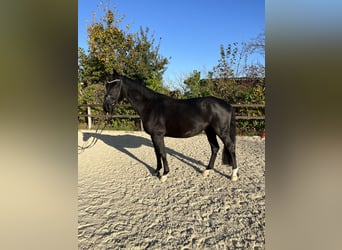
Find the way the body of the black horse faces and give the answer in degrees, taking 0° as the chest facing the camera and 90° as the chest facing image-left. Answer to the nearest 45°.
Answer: approximately 90°
